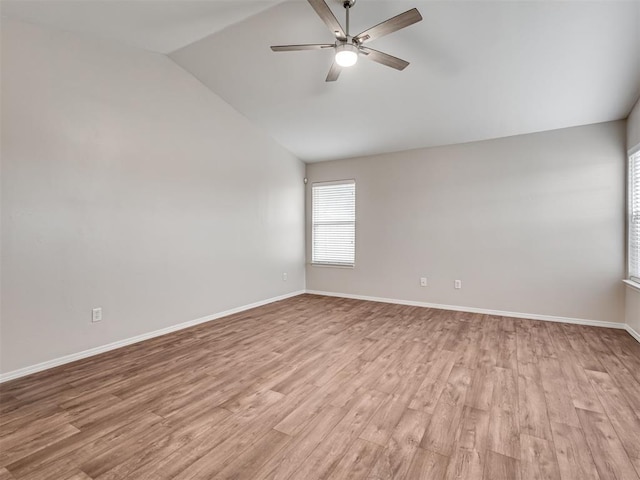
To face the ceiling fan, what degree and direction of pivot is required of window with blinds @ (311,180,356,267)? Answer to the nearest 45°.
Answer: approximately 45° to its left

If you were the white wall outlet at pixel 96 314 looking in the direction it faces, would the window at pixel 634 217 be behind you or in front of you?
in front

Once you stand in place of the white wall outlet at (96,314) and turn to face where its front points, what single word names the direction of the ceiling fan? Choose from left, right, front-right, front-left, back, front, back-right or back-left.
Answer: front

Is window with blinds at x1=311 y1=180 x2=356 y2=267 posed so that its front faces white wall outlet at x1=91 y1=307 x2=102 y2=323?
yes

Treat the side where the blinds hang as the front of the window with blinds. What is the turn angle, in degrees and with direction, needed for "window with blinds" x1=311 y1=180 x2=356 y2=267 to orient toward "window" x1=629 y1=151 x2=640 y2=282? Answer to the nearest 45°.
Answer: approximately 90° to its left

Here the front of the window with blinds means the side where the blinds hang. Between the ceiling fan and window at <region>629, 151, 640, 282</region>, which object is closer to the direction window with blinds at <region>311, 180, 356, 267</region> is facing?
the ceiling fan

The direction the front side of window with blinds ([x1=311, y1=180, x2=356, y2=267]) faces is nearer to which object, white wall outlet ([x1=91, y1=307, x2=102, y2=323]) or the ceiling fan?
the white wall outlet

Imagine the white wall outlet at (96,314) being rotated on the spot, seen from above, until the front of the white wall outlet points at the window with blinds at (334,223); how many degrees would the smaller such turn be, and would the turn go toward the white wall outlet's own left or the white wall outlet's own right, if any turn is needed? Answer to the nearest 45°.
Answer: approximately 45° to the white wall outlet's own left

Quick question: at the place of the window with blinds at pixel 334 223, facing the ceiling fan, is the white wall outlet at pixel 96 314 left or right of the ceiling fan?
right

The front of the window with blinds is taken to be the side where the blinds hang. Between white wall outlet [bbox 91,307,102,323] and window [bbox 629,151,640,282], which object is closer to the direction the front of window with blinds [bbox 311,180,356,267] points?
the white wall outlet

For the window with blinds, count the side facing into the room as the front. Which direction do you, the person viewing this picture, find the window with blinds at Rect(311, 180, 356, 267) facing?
facing the viewer and to the left of the viewer

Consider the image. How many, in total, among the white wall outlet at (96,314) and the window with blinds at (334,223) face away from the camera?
0

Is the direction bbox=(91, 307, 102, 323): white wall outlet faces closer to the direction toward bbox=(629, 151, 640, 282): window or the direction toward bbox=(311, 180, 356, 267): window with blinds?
the window
